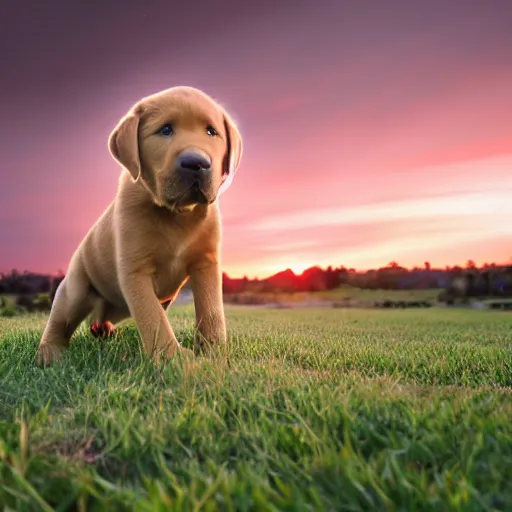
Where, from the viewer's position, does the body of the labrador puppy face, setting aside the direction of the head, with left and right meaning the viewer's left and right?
facing the viewer and to the right of the viewer
